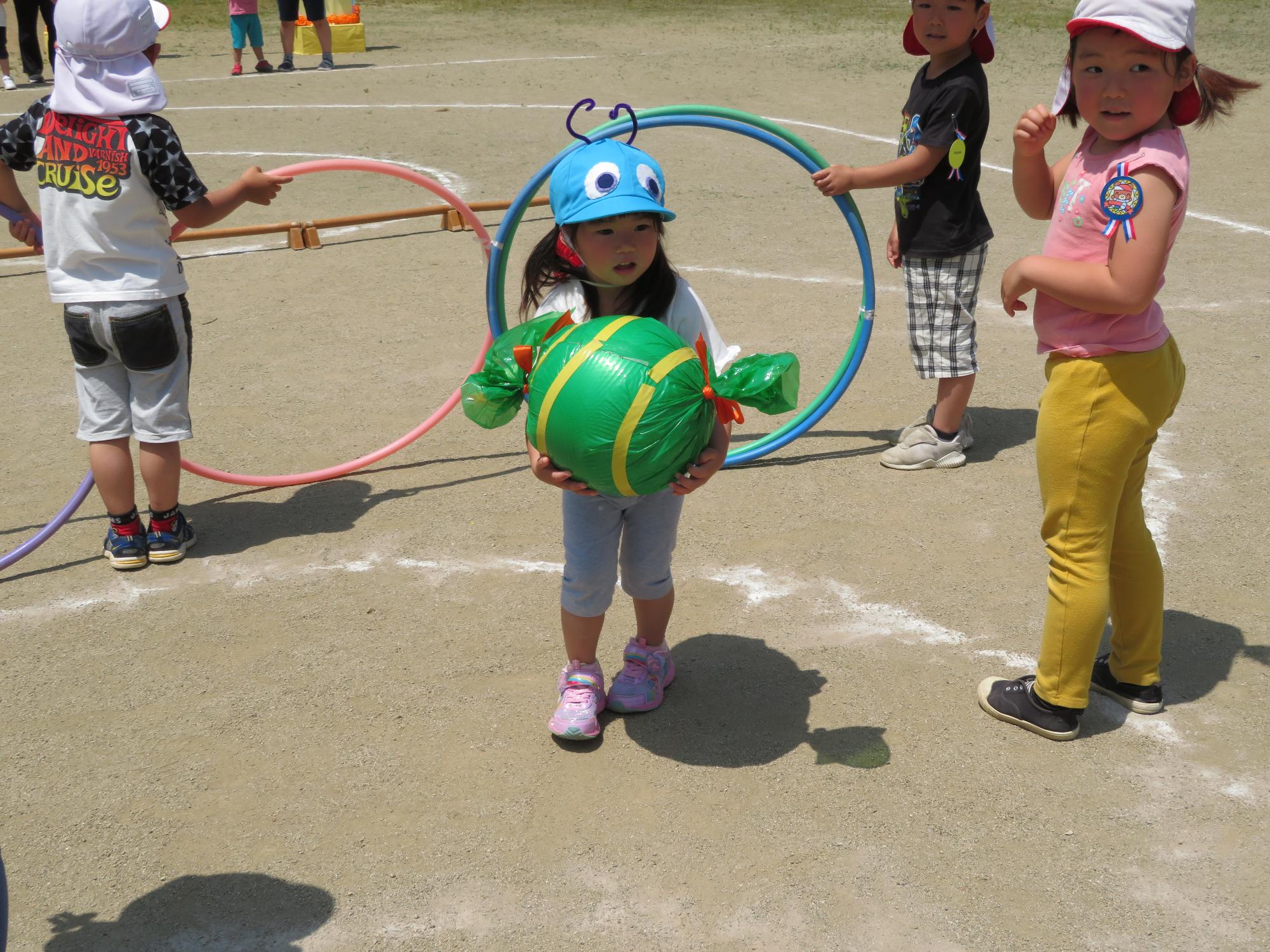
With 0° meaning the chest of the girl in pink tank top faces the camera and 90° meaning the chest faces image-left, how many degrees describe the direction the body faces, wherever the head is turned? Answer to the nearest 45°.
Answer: approximately 45°

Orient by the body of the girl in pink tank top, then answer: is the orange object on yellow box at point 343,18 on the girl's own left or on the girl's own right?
on the girl's own right

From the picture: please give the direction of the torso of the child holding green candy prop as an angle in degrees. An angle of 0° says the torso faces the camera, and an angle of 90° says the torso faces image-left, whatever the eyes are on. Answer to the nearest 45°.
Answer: approximately 0°

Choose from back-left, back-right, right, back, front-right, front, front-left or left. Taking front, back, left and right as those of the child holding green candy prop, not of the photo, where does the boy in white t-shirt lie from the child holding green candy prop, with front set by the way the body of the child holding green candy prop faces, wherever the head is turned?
back-right

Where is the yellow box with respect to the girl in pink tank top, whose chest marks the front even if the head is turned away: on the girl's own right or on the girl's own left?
on the girl's own right

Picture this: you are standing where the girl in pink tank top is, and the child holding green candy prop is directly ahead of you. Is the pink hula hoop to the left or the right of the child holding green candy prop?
right

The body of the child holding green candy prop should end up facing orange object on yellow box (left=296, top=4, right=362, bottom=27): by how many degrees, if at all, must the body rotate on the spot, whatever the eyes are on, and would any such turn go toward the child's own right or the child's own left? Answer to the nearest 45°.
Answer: approximately 180°
